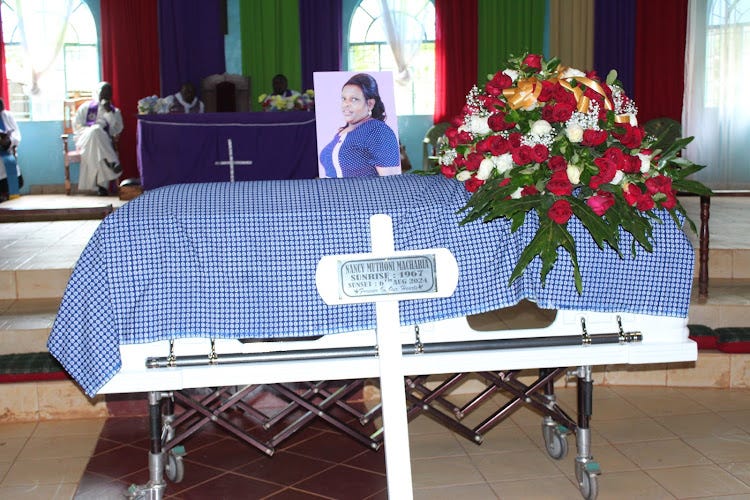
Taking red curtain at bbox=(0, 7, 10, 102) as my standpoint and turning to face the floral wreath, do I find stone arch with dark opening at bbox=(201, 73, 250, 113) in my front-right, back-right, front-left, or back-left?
front-left

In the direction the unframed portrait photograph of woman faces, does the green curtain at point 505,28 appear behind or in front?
behind

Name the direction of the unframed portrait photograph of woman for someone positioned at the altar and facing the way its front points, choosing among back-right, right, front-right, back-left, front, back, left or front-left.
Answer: front

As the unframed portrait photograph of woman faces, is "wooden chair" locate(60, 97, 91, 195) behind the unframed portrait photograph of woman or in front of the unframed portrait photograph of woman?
behind

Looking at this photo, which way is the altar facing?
toward the camera

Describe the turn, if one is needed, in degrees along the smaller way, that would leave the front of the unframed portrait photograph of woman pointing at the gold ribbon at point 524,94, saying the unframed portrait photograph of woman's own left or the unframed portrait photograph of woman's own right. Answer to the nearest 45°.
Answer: approximately 45° to the unframed portrait photograph of woman's own left

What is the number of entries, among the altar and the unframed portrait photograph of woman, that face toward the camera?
2

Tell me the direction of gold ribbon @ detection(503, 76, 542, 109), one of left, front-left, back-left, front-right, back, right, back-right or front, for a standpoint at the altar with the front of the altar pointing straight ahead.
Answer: front

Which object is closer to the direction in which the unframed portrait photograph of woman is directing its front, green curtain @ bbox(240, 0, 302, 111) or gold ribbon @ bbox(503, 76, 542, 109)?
the gold ribbon

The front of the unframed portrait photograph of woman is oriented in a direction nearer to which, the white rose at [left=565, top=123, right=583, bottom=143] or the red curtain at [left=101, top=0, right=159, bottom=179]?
the white rose

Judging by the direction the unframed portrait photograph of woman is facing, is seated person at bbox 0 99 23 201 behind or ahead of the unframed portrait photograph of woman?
behind

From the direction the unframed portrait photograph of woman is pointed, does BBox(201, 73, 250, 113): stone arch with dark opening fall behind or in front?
behind

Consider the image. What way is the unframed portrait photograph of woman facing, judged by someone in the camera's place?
facing the viewer

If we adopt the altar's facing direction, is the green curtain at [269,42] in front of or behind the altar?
behind

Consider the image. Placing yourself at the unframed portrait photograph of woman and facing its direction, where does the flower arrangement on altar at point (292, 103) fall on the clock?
The flower arrangement on altar is roughly at 6 o'clock from the unframed portrait photograph of woman.
